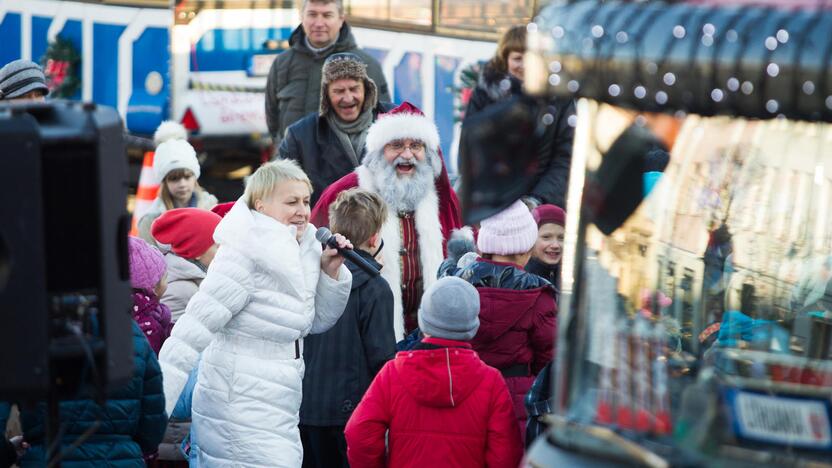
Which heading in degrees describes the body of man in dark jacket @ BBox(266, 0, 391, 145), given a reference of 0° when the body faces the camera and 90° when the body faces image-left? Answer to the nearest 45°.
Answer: approximately 0°

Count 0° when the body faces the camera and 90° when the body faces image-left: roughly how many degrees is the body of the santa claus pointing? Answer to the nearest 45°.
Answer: approximately 0°

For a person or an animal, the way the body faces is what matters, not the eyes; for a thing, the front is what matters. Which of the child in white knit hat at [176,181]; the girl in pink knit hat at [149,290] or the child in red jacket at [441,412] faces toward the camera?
the child in white knit hat

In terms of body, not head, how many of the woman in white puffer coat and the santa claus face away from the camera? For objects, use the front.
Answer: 0

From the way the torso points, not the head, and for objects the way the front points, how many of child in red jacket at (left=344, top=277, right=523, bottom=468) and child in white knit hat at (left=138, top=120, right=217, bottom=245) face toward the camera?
1

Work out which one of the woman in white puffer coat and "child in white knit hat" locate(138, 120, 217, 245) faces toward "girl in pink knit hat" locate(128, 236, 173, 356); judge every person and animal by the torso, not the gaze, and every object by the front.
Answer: the child in white knit hat

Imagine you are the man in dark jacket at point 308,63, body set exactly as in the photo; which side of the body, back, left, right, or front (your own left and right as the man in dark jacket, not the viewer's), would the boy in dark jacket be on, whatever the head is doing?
front

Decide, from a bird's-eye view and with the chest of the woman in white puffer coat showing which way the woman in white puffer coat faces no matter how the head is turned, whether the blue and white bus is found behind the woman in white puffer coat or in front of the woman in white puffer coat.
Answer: behind

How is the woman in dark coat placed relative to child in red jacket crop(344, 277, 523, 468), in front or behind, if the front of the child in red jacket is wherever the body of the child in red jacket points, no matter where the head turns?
in front

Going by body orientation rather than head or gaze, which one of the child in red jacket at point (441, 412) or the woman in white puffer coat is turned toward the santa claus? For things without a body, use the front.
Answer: the child in red jacket

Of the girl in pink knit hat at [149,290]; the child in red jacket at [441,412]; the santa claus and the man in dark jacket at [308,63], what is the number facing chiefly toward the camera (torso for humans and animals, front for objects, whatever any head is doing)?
2
